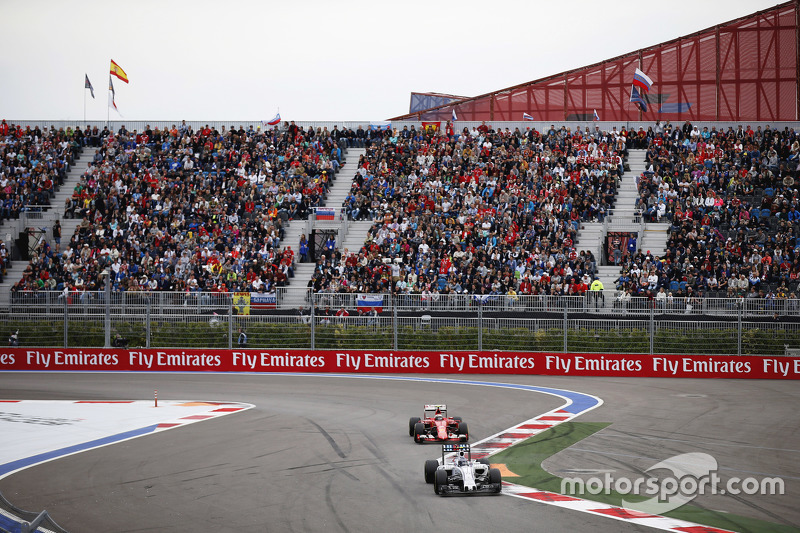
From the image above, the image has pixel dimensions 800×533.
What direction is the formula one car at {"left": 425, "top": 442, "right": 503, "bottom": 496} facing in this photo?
toward the camera

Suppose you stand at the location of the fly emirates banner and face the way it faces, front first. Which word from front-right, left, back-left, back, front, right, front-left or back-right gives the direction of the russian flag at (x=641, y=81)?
back-left

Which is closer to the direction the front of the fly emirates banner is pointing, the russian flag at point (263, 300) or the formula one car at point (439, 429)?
the formula one car

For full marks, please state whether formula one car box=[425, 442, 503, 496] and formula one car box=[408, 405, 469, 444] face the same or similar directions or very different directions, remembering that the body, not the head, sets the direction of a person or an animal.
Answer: same or similar directions

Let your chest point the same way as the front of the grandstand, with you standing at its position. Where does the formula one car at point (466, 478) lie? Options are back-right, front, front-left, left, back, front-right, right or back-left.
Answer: front

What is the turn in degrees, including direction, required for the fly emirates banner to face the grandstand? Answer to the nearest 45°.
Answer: approximately 180°

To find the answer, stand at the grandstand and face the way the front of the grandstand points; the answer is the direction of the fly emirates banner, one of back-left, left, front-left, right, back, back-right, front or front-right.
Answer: front

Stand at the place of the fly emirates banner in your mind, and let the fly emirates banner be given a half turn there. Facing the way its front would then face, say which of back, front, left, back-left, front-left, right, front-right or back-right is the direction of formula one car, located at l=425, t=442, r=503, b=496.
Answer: back

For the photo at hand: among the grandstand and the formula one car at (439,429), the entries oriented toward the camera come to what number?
2

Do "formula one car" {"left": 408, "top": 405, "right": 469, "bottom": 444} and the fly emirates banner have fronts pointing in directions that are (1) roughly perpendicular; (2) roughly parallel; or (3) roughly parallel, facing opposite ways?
roughly parallel

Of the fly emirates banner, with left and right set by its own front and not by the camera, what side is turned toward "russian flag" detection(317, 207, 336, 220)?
back

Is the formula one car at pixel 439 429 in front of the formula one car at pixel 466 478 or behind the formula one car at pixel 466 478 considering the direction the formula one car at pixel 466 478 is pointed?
behind

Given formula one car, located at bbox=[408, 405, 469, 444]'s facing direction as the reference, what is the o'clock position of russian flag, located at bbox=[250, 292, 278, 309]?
The russian flag is roughly at 5 o'clock from the formula one car.

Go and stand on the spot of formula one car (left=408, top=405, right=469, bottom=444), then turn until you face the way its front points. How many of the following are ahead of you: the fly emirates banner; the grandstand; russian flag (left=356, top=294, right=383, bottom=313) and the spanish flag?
0

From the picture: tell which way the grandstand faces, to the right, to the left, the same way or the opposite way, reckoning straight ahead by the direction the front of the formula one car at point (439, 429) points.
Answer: the same way

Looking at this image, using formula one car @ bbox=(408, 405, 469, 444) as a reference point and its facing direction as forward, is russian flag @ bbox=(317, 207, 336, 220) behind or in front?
behind

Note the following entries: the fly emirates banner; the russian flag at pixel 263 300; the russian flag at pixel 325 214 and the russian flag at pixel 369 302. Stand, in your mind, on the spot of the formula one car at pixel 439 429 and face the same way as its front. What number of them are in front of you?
0

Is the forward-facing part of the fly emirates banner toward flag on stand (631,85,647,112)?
no

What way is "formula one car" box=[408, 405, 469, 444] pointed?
toward the camera
